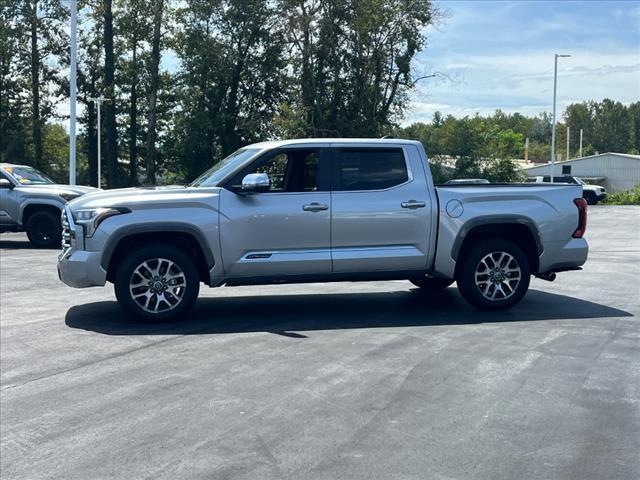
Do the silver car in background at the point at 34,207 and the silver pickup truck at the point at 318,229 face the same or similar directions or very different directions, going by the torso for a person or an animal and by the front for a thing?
very different directions

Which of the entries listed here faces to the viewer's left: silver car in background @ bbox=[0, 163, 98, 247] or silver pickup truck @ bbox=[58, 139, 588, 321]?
the silver pickup truck

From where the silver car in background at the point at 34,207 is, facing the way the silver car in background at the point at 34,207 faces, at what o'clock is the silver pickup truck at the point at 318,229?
The silver pickup truck is roughly at 1 o'clock from the silver car in background.

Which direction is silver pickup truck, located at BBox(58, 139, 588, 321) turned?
to the viewer's left

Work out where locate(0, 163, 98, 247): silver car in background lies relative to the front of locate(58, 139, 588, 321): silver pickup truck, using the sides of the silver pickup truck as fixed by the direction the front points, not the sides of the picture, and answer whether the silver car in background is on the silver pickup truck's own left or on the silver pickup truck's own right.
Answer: on the silver pickup truck's own right

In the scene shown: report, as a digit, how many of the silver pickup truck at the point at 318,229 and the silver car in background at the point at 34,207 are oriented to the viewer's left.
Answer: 1
